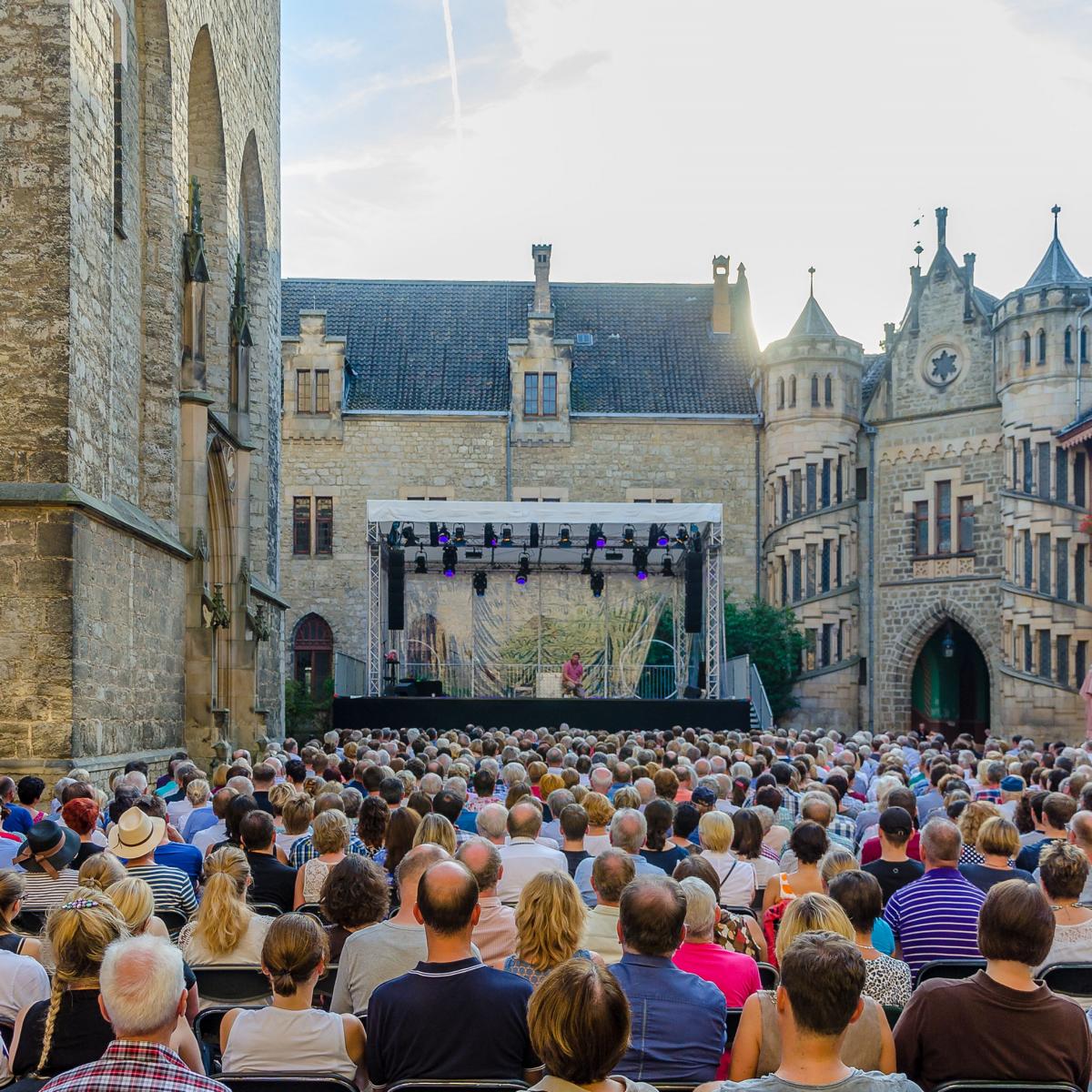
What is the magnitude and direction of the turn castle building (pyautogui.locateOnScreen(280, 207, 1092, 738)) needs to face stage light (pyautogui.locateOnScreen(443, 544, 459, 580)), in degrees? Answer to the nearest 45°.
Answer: approximately 45° to its right

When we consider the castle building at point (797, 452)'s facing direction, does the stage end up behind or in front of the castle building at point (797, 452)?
in front

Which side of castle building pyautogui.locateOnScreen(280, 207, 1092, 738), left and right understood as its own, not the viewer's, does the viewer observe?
front

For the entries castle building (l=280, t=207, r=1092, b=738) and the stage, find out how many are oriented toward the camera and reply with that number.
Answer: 2

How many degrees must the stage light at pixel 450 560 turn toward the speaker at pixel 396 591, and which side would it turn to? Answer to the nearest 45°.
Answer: approximately 45° to its right

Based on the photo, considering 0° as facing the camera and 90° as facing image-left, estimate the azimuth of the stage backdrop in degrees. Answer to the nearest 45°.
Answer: approximately 0°

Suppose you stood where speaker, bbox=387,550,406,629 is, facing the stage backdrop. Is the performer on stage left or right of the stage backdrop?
right

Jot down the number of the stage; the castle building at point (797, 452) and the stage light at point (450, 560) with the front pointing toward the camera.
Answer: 3
